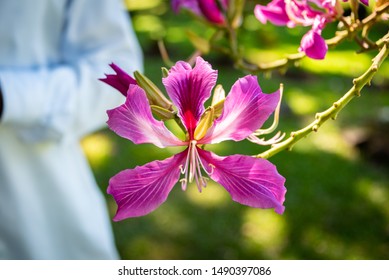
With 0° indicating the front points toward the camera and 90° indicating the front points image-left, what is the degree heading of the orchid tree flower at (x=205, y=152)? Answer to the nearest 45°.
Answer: approximately 0°
